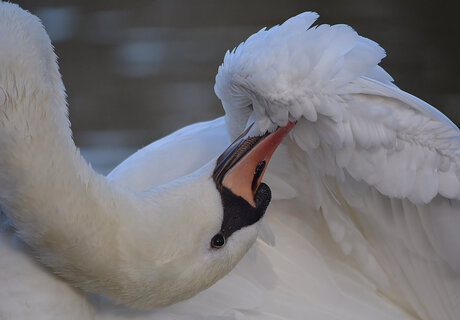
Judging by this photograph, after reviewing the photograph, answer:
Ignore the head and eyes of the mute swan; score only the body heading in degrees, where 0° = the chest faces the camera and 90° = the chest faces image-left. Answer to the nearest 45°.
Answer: approximately 90°
